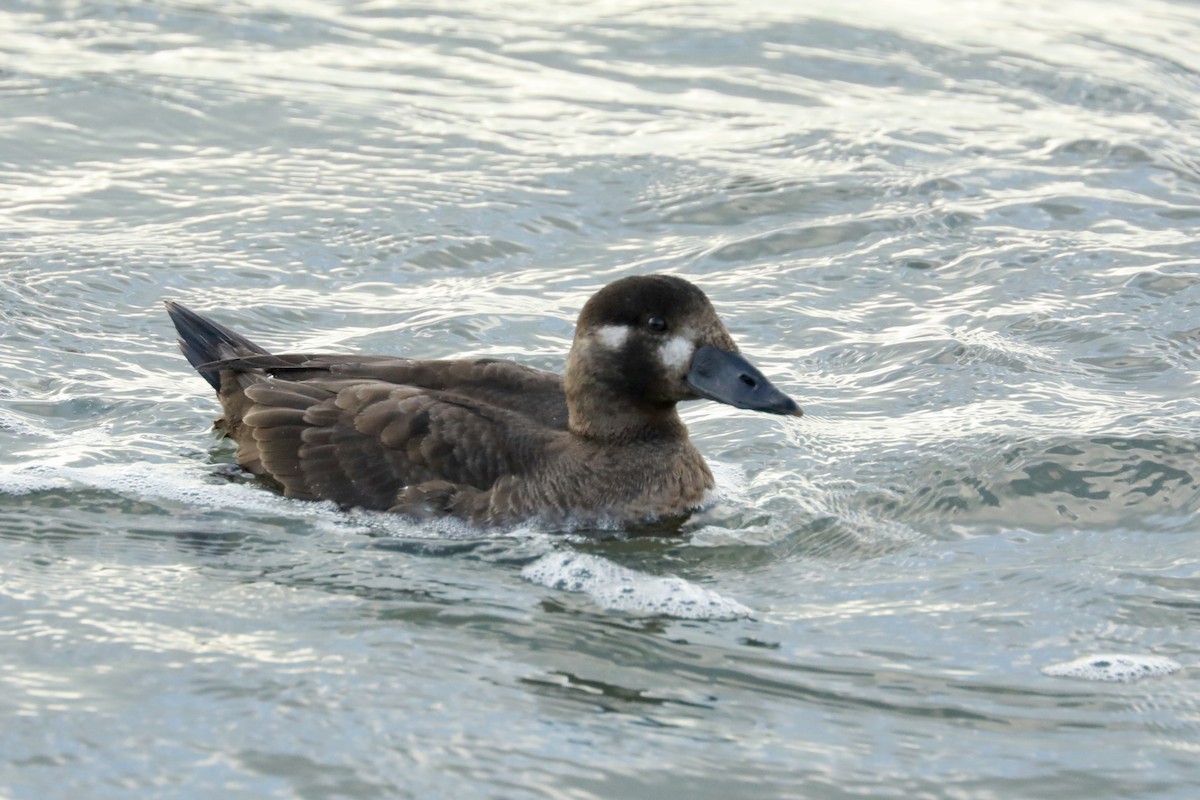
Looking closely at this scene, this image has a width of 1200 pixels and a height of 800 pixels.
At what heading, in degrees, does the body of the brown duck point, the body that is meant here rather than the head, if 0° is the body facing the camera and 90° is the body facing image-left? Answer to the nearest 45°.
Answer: approximately 270°

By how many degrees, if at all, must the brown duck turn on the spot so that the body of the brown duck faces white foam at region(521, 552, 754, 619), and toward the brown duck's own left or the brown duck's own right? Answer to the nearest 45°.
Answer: approximately 90° to the brown duck's own right

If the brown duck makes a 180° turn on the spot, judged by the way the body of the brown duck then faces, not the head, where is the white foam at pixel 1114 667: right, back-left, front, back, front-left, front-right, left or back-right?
back-left
